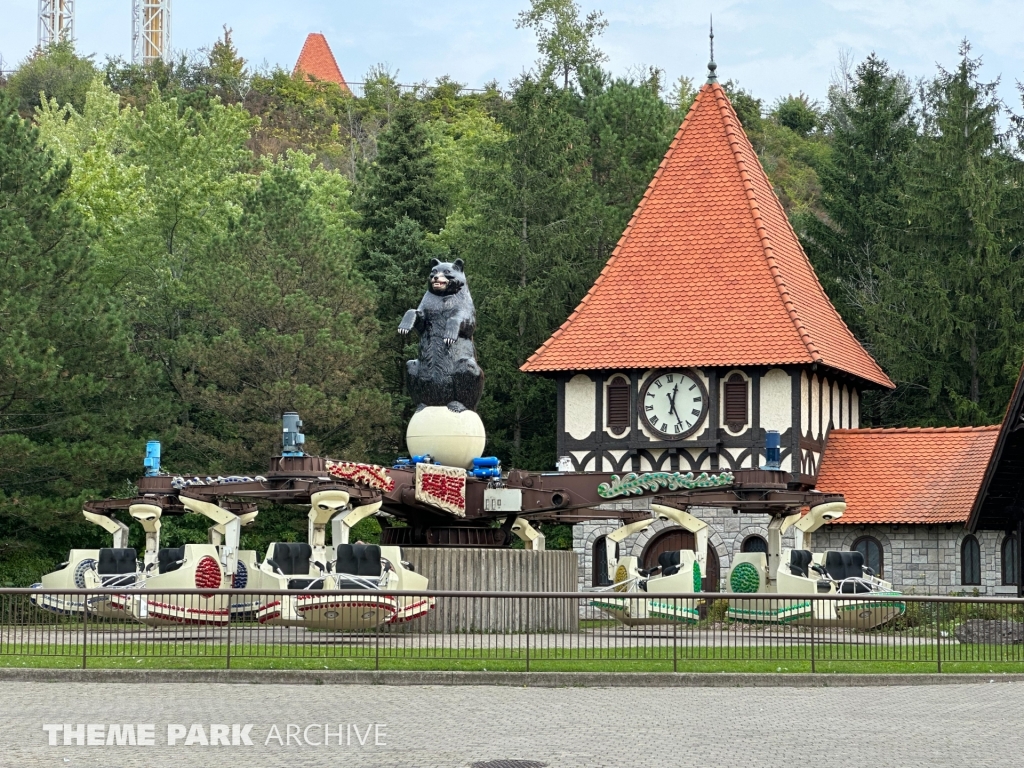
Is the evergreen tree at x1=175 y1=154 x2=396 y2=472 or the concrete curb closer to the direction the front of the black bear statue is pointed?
the concrete curb

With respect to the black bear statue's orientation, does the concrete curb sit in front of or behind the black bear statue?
in front

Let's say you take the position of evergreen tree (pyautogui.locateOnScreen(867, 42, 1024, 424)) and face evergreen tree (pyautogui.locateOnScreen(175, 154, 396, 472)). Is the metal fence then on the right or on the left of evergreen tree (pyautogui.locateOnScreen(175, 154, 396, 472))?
left

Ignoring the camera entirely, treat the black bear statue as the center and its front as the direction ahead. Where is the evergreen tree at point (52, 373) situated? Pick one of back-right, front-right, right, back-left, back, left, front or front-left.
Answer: right

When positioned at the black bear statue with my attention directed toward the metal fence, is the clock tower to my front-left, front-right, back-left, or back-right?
back-left

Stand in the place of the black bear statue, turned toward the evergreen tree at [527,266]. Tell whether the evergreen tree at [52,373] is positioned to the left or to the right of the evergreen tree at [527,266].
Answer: left

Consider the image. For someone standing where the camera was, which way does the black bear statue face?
facing the viewer and to the left of the viewer

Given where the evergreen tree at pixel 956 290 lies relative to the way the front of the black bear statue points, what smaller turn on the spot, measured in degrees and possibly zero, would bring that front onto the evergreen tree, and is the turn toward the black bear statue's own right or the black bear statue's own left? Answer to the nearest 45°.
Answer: approximately 180°

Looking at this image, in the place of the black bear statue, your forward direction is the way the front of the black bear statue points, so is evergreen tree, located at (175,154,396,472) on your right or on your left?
on your right

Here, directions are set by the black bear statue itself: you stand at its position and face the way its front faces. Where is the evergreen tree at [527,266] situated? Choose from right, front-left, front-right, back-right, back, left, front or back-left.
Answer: back-right

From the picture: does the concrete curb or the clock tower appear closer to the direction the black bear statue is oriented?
the concrete curb

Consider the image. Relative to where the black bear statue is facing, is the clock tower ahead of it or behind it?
behind

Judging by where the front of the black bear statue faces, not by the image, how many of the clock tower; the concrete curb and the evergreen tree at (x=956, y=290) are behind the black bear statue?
2

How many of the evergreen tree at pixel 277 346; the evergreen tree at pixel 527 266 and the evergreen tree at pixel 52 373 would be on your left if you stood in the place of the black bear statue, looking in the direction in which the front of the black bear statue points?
0
